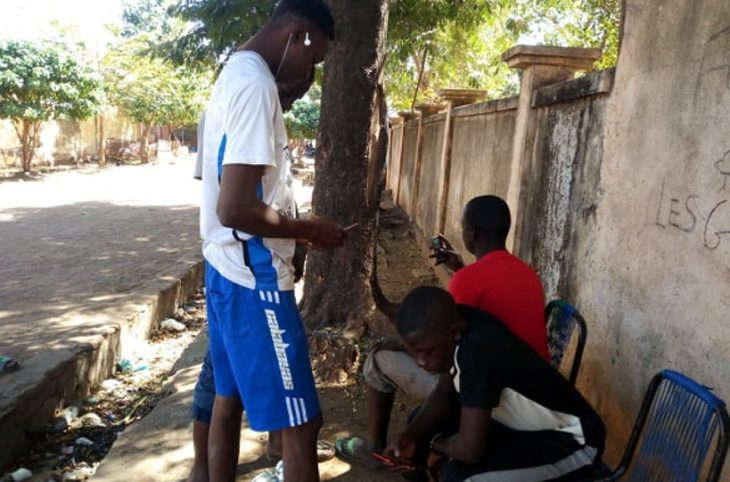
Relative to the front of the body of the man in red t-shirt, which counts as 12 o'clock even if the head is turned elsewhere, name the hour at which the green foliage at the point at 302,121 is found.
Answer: The green foliage is roughly at 1 o'clock from the man in red t-shirt.

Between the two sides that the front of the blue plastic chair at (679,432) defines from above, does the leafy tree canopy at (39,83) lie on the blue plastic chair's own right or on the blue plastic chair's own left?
on the blue plastic chair's own right

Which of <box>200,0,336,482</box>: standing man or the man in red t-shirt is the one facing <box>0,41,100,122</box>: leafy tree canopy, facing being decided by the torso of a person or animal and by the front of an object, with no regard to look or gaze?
the man in red t-shirt

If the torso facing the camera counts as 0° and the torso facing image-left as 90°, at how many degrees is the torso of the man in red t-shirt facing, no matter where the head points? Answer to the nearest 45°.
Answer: approximately 135°

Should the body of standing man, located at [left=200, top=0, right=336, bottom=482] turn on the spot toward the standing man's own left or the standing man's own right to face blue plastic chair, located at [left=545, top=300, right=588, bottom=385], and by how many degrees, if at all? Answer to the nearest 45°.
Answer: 0° — they already face it

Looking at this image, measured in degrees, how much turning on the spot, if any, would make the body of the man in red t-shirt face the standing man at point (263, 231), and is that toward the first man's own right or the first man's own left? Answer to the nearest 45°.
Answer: approximately 90° to the first man's own left

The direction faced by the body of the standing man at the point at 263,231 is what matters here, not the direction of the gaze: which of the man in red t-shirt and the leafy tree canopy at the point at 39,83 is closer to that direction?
the man in red t-shirt

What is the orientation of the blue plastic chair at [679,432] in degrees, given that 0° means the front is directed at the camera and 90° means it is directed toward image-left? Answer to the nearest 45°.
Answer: approximately 45°

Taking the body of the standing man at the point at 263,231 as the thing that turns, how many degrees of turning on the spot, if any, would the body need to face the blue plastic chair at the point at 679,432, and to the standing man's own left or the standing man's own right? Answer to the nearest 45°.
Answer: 0° — they already face it

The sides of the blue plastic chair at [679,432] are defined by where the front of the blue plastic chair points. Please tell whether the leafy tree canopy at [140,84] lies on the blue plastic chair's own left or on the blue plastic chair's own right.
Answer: on the blue plastic chair's own right

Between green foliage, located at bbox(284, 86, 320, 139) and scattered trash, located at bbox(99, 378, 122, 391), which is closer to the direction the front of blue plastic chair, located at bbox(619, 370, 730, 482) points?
the scattered trash

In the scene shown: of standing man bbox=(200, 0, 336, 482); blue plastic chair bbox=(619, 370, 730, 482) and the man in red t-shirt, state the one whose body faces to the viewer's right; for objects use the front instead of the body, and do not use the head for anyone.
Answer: the standing man

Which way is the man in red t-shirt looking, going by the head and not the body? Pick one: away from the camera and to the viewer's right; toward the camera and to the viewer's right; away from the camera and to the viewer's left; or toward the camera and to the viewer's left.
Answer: away from the camera and to the viewer's left

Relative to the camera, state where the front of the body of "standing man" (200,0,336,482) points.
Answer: to the viewer's right
